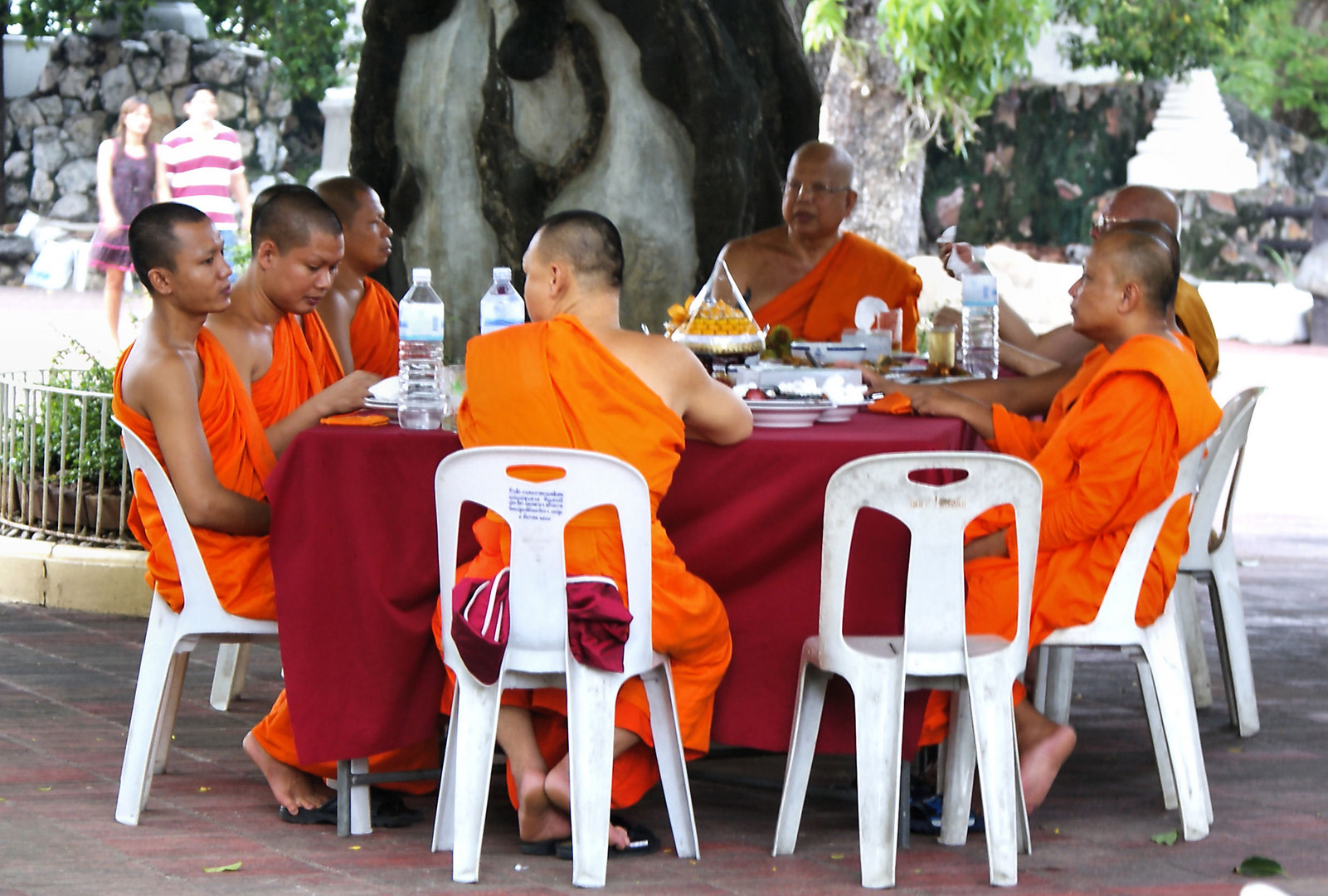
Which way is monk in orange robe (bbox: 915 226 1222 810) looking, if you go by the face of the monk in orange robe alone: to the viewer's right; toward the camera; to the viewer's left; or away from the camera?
to the viewer's left

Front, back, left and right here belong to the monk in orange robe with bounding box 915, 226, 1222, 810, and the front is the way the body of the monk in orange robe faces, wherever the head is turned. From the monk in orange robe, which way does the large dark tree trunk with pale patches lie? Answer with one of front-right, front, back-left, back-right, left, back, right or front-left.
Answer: front-right

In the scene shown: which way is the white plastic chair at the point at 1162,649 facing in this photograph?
to the viewer's left

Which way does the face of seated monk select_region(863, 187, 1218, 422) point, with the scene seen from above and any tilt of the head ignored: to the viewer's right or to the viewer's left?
to the viewer's left

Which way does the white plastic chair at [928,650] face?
away from the camera

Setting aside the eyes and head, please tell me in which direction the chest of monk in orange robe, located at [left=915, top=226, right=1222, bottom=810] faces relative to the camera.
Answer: to the viewer's left

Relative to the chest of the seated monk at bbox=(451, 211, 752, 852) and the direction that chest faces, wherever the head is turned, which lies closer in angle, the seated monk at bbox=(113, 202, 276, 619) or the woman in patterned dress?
the woman in patterned dress

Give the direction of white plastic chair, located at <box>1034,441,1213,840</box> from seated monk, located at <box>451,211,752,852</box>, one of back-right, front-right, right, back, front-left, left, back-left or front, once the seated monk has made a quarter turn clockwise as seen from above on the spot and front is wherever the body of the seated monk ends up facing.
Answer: front

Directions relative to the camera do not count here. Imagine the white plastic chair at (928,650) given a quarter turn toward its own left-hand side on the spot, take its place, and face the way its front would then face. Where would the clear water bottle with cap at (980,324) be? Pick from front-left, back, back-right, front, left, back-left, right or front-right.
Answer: right

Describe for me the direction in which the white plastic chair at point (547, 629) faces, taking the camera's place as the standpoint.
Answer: facing away from the viewer

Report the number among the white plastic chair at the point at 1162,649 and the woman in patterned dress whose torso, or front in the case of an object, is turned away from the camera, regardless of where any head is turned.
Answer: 0

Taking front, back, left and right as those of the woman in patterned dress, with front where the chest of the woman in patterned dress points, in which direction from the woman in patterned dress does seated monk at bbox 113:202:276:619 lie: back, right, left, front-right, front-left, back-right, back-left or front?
front-right

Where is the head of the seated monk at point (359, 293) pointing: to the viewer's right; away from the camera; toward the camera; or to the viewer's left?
to the viewer's right

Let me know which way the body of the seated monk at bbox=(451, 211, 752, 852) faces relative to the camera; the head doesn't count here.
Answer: away from the camera

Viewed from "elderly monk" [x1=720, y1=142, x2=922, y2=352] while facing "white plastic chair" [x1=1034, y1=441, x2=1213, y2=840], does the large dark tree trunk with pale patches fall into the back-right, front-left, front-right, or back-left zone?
back-right

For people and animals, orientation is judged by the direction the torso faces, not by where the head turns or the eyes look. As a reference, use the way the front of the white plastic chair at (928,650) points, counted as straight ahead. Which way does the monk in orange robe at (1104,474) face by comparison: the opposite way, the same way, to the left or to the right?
to the left

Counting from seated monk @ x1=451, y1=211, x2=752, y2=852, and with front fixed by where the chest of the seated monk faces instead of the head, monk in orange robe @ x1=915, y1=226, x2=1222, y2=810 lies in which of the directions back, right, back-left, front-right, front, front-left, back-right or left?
right
